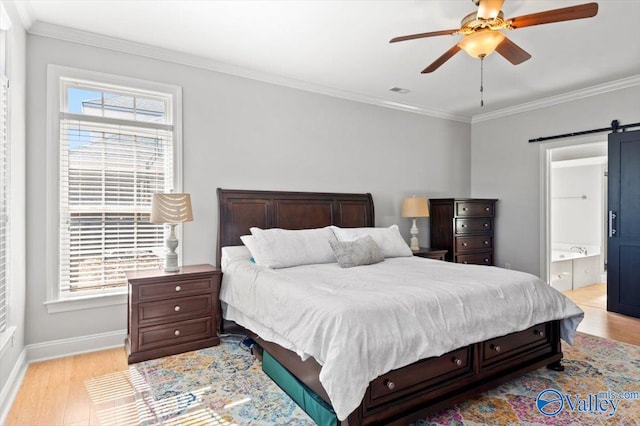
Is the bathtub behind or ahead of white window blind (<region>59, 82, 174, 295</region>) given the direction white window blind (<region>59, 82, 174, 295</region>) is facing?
ahead

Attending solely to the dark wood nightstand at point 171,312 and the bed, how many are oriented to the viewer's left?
0

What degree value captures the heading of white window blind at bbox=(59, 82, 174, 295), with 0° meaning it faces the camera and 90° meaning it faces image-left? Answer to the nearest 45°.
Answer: approximately 315°

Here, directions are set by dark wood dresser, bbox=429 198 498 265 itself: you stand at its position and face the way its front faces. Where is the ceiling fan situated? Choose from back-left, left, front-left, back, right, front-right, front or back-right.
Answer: front-right

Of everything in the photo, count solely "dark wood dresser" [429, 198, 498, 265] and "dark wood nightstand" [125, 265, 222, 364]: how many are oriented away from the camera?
0

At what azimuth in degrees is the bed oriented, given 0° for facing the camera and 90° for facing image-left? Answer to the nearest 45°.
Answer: approximately 315°

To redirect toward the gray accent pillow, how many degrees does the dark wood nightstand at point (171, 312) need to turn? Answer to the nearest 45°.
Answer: approximately 45° to its left

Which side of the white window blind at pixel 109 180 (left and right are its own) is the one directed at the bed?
front
